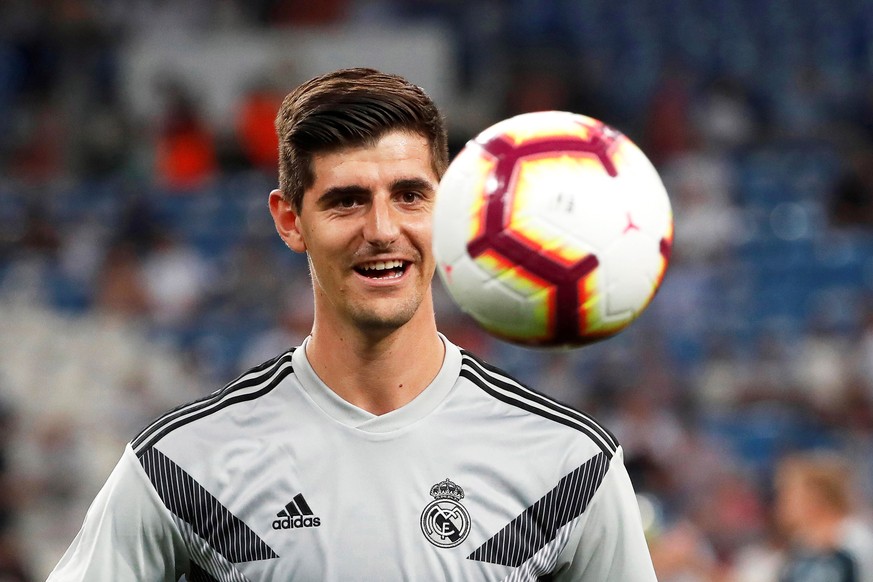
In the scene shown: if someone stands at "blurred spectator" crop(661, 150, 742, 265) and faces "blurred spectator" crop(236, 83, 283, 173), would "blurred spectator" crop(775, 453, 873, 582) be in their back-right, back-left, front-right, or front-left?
back-left

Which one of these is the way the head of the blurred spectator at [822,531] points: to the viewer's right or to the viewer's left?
to the viewer's left

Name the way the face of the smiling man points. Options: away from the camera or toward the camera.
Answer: toward the camera

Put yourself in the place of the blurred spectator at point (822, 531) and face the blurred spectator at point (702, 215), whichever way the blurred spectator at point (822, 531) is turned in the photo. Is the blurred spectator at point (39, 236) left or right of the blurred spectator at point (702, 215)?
left

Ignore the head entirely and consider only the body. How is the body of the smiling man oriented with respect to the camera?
toward the camera

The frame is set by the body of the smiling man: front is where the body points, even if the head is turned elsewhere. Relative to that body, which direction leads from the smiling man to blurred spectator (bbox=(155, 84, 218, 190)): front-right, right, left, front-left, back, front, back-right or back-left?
back

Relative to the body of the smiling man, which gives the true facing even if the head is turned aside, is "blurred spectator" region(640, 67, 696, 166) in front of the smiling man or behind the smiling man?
behind

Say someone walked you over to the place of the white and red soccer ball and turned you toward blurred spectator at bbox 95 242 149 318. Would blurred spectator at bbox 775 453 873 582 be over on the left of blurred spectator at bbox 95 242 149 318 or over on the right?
right
